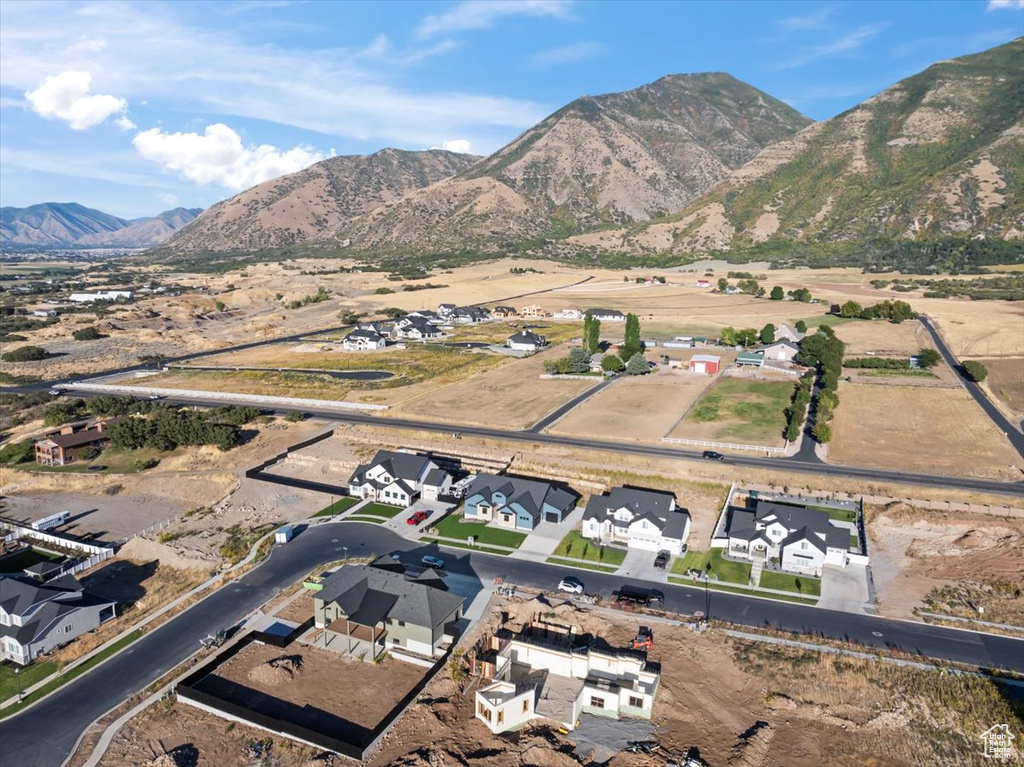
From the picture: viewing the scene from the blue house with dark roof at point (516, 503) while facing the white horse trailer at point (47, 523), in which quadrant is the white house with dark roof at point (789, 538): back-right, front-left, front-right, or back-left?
back-left

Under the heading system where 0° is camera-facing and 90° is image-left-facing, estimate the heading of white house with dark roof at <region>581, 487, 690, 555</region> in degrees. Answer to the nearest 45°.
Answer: approximately 0°

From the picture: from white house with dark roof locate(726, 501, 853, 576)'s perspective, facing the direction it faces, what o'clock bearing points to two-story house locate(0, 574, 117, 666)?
The two-story house is roughly at 2 o'clock from the white house with dark roof.

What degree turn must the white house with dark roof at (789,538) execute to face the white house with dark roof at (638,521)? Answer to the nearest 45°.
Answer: approximately 90° to its right

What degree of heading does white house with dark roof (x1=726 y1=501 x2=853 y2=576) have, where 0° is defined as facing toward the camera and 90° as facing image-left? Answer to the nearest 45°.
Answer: approximately 0°

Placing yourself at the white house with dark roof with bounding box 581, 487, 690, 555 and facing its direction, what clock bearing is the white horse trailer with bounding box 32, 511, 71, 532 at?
The white horse trailer is roughly at 3 o'clock from the white house with dark roof.

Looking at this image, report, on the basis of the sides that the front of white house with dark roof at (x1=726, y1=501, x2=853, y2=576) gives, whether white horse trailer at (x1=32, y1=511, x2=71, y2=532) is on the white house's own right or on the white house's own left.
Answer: on the white house's own right

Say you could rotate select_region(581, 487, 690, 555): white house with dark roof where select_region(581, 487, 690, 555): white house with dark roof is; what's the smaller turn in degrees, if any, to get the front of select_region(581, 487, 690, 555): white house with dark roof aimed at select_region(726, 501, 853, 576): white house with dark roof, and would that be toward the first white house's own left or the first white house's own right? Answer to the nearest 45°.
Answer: approximately 90° to the first white house's own left

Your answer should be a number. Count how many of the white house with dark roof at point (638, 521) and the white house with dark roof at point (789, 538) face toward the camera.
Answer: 2

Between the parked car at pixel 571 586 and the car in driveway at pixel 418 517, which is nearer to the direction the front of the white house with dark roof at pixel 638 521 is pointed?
the parked car

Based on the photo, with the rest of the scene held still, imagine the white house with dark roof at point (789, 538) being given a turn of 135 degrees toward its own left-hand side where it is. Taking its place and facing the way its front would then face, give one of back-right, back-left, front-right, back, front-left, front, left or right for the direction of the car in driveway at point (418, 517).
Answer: back-left

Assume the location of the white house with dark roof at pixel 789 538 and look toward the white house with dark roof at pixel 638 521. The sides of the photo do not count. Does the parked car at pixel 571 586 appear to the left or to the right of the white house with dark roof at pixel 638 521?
left
